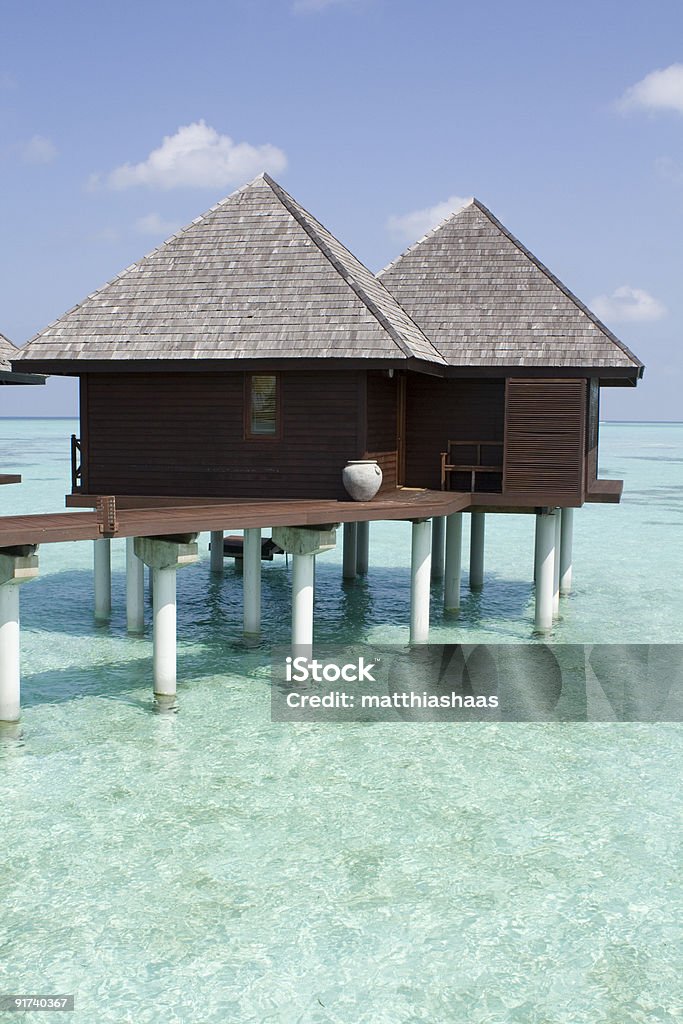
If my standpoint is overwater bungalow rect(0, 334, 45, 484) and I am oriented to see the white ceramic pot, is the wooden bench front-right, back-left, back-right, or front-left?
front-left

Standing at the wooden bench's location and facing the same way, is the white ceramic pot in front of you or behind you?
in front

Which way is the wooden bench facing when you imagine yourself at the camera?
facing the viewer

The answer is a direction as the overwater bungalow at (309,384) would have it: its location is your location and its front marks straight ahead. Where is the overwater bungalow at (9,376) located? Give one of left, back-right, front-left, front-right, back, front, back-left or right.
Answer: back-right

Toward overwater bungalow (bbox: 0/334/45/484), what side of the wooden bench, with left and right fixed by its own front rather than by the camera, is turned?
right

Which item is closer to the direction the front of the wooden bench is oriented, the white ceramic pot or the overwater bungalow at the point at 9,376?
the white ceramic pot

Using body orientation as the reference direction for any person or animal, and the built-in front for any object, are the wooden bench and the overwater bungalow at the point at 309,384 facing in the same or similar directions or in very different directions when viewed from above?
same or similar directions
